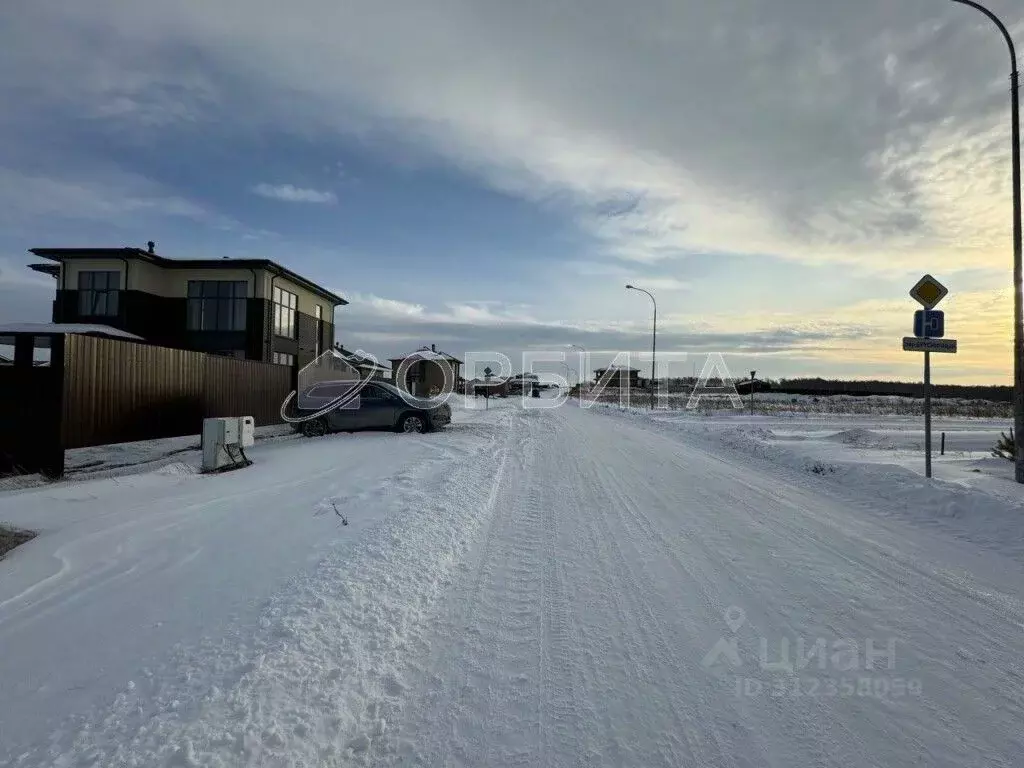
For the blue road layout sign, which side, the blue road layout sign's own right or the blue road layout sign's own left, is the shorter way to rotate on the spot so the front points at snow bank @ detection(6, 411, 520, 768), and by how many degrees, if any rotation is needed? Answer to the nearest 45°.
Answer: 0° — it already faces it

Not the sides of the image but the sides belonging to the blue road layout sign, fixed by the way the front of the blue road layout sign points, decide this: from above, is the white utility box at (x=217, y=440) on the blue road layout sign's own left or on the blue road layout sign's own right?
on the blue road layout sign's own right

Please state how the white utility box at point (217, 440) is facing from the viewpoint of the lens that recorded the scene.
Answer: facing the viewer and to the right of the viewer

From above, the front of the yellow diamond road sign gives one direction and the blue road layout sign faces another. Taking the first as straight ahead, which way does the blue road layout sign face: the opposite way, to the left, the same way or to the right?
the same way

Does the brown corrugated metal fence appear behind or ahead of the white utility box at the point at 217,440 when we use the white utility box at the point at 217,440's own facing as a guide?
behind

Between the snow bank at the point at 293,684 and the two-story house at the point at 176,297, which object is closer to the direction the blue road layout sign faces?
the snow bank

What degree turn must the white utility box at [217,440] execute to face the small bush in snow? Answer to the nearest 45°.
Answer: approximately 45° to its left

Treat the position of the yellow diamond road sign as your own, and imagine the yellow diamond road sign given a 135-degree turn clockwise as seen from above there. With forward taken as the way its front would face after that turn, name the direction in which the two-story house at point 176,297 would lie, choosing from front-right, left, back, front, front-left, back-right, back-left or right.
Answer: front-left

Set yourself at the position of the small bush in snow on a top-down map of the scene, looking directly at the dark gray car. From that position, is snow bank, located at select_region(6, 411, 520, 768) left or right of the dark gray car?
left

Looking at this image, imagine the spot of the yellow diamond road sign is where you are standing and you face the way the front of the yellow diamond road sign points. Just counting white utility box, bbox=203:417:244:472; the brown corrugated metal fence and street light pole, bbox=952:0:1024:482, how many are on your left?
1

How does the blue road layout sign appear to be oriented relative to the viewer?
toward the camera

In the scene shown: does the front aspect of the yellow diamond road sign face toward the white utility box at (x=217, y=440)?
no

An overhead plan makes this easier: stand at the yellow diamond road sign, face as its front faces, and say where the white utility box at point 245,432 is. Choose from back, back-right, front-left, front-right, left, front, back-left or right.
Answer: front-right

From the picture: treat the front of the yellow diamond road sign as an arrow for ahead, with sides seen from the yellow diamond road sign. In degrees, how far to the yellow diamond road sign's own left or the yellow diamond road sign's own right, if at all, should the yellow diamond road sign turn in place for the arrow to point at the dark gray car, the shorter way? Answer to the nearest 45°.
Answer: approximately 90° to the yellow diamond road sign's own right

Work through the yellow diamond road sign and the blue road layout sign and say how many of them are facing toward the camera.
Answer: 2

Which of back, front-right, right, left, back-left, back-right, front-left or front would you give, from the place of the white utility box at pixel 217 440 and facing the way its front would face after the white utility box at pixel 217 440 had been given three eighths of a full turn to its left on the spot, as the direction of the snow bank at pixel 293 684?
back

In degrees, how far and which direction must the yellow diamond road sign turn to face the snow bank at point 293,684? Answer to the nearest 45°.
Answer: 0° — it already faces it
